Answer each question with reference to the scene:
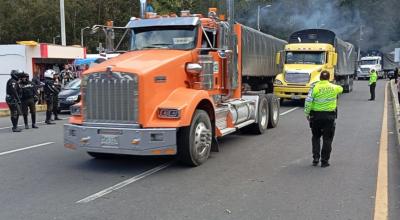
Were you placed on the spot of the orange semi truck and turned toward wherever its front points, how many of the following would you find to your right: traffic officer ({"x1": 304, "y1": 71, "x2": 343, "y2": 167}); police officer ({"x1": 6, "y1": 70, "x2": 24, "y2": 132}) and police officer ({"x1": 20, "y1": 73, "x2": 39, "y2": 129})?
2

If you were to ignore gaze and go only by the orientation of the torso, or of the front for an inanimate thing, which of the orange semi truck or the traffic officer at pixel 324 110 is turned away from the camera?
the traffic officer

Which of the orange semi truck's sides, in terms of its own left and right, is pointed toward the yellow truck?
back

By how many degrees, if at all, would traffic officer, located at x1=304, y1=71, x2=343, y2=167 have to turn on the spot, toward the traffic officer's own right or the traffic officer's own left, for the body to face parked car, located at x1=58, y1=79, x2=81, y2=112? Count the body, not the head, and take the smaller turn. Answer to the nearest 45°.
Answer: approximately 45° to the traffic officer's own left

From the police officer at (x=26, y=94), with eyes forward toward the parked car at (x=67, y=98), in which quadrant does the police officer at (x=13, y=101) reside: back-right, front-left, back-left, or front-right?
back-left

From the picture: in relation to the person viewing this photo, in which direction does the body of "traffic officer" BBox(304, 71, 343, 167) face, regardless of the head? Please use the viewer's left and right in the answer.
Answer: facing away from the viewer

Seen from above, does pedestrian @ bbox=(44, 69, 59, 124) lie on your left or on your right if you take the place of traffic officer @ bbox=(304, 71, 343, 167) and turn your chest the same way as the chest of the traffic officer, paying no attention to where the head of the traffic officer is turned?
on your left

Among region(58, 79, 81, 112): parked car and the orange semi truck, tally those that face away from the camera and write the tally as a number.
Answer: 0

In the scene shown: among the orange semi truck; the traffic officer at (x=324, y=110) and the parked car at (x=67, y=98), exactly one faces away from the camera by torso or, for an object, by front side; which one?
the traffic officer

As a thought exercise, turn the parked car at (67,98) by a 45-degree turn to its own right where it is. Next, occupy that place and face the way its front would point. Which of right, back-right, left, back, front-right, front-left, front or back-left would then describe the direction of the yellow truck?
back

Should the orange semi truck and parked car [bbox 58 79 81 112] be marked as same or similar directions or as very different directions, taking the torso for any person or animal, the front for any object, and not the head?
same or similar directions

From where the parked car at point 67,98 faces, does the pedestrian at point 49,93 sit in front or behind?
in front

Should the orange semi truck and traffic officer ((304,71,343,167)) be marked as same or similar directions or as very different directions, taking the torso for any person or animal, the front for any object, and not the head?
very different directions

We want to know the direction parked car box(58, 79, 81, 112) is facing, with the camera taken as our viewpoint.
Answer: facing the viewer and to the left of the viewer

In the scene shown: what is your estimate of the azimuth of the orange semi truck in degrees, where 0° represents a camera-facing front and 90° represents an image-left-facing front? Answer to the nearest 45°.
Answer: approximately 45°
